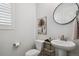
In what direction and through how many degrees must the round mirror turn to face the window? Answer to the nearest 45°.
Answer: approximately 45° to its right

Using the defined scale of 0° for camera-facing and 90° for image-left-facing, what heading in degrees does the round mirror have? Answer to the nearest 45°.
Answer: approximately 45°
